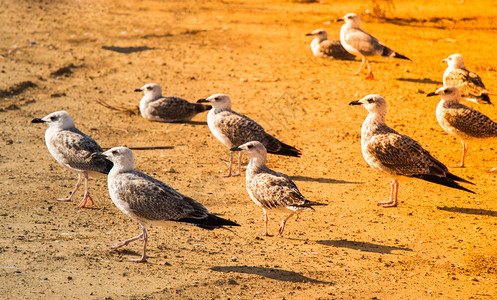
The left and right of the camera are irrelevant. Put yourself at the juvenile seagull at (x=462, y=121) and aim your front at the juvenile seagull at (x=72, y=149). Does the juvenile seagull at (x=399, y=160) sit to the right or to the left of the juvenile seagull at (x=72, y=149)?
left

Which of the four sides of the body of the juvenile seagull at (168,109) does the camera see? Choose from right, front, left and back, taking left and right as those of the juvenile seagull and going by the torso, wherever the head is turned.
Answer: left

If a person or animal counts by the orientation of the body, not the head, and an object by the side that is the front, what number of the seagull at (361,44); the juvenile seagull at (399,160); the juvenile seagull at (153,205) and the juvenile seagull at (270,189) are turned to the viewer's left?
4

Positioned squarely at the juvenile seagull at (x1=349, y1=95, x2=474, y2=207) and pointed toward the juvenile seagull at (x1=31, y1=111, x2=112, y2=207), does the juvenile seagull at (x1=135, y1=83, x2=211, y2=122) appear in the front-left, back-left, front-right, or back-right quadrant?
front-right

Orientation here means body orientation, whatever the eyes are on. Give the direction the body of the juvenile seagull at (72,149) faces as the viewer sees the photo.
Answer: to the viewer's left

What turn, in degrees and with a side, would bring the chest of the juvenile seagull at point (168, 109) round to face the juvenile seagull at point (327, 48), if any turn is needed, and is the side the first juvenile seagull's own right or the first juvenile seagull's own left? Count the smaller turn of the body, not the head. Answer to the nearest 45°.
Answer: approximately 135° to the first juvenile seagull's own right

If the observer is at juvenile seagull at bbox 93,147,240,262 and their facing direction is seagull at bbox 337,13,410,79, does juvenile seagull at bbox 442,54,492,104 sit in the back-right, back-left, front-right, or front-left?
front-right

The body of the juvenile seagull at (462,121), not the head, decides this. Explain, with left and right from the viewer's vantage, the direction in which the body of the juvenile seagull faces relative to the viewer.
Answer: facing to the left of the viewer

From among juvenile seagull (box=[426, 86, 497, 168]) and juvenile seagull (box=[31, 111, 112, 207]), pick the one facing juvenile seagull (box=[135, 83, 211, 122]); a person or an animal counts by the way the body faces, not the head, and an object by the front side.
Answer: juvenile seagull (box=[426, 86, 497, 168])

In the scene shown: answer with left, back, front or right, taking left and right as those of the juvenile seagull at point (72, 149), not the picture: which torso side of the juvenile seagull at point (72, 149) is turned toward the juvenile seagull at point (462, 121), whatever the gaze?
back

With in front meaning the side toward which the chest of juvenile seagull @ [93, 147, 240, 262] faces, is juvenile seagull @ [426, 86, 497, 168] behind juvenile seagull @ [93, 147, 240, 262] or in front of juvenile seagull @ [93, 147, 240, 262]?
behind

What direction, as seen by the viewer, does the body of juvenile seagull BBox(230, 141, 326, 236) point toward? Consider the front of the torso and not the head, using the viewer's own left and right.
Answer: facing to the left of the viewer

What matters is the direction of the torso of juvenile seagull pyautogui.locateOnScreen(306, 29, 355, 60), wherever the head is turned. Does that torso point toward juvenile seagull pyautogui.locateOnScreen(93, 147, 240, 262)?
no

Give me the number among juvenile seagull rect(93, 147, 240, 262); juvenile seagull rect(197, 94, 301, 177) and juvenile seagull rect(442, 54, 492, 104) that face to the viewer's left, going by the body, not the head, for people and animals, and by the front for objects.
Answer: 3

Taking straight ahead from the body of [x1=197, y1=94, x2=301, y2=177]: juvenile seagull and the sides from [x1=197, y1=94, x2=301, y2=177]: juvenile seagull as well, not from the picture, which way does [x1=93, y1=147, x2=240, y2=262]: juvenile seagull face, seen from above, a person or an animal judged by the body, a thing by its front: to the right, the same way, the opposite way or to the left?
the same way

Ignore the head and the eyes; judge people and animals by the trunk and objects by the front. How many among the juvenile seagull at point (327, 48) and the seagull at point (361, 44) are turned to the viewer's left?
2

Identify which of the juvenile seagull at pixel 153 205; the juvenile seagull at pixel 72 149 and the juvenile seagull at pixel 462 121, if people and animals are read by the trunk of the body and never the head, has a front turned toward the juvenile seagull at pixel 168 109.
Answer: the juvenile seagull at pixel 462 121

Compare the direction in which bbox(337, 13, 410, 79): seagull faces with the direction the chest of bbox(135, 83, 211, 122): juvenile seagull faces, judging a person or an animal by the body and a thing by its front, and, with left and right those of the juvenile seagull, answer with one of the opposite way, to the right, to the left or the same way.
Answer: the same way

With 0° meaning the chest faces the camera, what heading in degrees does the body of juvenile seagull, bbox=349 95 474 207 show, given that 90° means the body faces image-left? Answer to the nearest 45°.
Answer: approximately 90°

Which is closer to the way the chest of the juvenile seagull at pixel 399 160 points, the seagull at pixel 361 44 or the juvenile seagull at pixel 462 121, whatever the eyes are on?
the seagull
